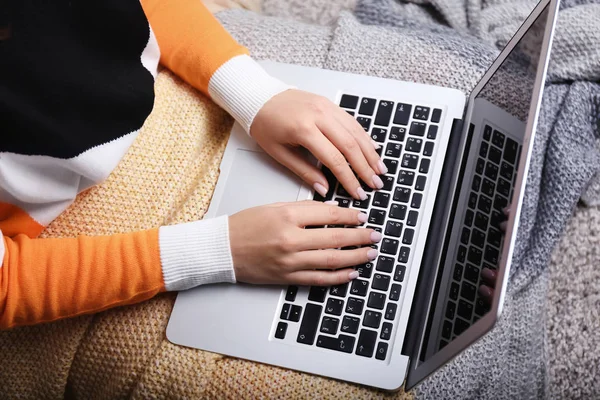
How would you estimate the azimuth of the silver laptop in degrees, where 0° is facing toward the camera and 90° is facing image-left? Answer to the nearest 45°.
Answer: approximately 90°
